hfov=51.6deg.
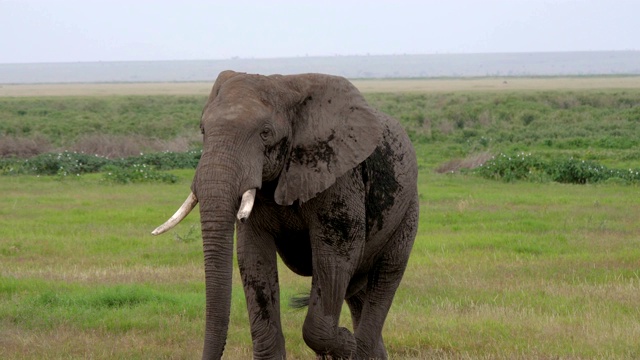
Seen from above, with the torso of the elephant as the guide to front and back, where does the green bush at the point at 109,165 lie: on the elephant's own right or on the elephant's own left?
on the elephant's own right

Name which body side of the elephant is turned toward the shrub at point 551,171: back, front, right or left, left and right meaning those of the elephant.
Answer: back

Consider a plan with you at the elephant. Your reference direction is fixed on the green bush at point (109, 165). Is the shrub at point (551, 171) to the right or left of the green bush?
right

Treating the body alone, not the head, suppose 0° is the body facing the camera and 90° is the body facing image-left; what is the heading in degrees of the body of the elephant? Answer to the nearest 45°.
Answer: approximately 45°

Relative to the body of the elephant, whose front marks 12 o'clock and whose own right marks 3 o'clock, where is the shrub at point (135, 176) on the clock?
The shrub is roughly at 4 o'clock from the elephant.

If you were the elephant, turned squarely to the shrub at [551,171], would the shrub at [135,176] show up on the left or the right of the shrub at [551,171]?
left
